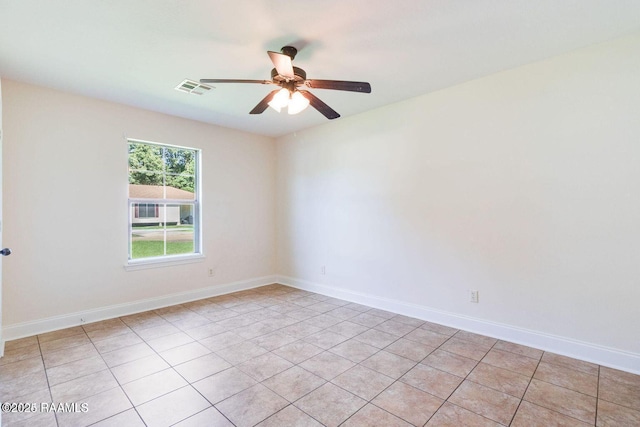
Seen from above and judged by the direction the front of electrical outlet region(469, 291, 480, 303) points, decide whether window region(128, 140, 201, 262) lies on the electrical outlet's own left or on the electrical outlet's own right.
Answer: on the electrical outlet's own right

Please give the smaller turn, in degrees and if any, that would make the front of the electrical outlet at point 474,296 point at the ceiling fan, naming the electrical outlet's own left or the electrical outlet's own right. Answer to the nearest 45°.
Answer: approximately 45° to the electrical outlet's own right

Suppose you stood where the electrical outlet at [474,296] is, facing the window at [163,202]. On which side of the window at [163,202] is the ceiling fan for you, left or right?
left

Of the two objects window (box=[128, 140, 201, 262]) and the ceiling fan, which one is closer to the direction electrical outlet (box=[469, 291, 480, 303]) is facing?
the ceiling fan

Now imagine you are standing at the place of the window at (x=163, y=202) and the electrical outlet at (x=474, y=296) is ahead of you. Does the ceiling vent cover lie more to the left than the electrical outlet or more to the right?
right

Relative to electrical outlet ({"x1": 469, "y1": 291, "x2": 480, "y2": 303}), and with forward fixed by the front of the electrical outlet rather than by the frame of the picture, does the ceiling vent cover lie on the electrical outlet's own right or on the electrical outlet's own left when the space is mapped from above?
on the electrical outlet's own right
